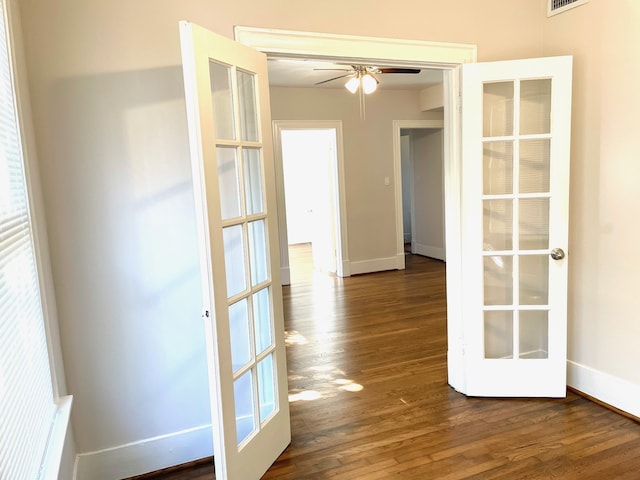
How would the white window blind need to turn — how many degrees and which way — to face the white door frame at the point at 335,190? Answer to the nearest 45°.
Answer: approximately 45° to its left

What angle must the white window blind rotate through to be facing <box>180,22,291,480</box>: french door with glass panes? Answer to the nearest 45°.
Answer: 0° — it already faces it

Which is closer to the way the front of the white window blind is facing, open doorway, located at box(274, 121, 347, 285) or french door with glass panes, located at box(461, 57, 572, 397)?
the french door with glass panes

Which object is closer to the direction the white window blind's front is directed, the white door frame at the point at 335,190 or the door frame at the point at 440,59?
the door frame

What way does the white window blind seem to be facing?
to the viewer's right

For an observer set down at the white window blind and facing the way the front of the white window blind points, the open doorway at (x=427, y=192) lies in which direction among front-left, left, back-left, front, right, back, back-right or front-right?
front-left

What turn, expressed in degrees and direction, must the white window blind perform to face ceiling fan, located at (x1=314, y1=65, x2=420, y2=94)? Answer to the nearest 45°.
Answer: approximately 45° to its left

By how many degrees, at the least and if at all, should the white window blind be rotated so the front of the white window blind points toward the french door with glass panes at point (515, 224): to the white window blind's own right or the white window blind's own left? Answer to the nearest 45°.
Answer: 0° — it already faces it
